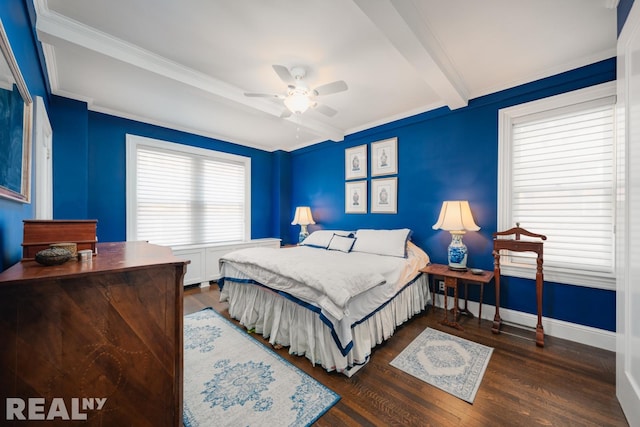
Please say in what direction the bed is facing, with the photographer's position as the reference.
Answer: facing the viewer and to the left of the viewer

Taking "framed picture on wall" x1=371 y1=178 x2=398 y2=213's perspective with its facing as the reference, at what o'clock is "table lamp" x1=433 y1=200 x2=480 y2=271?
The table lamp is roughly at 9 o'clock from the framed picture on wall.

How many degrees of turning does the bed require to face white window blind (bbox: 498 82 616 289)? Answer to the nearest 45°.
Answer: approximately 135° to its left

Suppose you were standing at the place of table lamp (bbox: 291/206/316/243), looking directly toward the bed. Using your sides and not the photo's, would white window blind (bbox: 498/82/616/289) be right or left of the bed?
left

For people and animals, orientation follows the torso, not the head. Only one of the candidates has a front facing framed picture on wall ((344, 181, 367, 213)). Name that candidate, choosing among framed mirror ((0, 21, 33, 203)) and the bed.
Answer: the framed mirror

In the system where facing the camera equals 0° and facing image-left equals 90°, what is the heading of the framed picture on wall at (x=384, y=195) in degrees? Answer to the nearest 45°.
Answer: approximately 45°

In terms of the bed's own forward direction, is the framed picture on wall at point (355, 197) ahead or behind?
behind

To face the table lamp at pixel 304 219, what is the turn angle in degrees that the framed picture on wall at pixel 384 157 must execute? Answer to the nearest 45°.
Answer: approximately 45° to its right

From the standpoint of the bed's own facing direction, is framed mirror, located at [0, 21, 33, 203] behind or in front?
in front

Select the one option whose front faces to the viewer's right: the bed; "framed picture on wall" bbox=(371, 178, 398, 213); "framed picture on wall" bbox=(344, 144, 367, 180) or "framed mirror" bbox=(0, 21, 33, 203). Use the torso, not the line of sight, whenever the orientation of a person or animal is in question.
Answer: the framed mirror

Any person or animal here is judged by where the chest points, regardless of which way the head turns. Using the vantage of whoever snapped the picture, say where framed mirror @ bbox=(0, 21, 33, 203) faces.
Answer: facing to the right of the viewer
